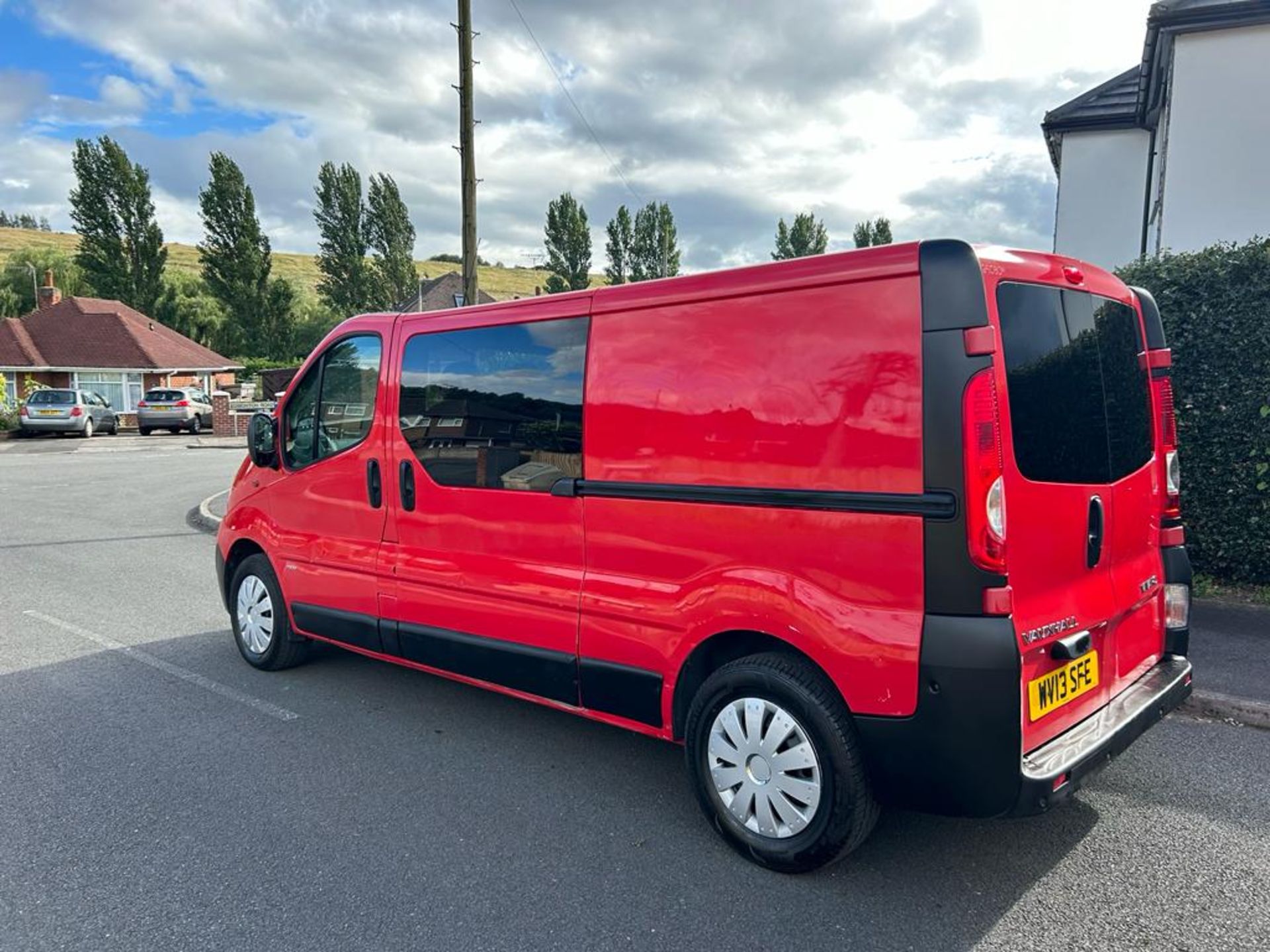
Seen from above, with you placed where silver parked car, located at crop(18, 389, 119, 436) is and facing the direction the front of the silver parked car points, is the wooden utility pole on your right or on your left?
on your right

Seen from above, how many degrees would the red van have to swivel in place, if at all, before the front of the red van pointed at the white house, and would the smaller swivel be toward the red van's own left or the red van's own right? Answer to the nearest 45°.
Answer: approximately 90° to the red van's own right

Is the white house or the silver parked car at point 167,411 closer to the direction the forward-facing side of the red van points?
the silver parked car

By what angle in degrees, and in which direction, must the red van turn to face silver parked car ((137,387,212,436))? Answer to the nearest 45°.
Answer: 0° — it already faces it

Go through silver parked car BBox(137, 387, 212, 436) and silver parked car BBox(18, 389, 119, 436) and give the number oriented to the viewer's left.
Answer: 0

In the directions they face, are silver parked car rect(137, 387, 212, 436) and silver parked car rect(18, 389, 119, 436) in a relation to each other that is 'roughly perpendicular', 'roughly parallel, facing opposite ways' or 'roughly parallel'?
roughly parallel

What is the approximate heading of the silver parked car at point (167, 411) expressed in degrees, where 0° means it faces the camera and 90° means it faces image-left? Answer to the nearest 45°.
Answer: approximately 225°

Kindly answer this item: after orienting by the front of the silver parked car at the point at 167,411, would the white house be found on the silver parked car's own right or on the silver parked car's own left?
on the silver parked car's own right

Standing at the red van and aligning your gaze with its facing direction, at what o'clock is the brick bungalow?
The brick bungalow is roughly at 12 o'clock from the red van.

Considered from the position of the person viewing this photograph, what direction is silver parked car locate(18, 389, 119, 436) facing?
facing away from the viewer and to the right of the viewer

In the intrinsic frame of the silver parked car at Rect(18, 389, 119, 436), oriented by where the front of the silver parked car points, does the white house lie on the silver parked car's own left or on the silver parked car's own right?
on the silver parked car's own right

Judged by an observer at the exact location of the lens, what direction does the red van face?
facing away from the viewer and to the left of the viewer

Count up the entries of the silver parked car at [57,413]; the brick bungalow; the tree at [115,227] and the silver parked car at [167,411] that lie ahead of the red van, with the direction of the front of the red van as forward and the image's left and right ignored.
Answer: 4

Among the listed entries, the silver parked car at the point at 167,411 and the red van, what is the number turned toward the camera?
0
